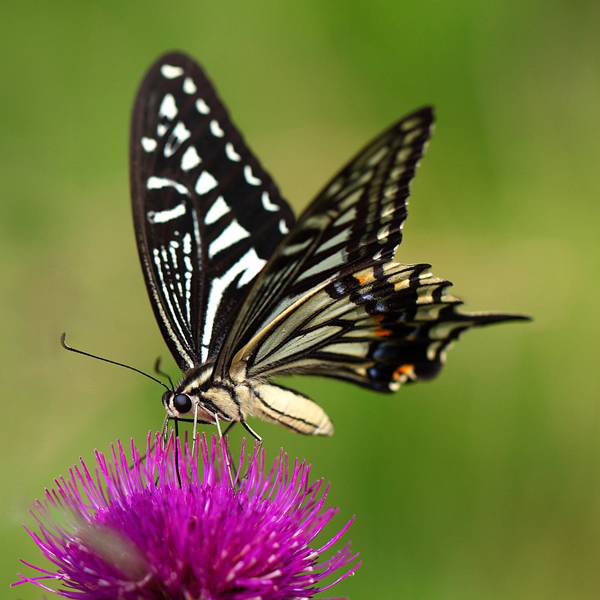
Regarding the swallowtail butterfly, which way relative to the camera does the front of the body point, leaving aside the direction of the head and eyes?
to the viewer's left
